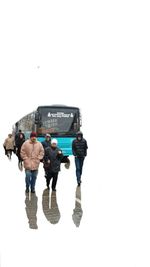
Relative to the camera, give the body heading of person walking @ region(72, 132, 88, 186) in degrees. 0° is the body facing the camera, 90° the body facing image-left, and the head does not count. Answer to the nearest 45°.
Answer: approximately 0°

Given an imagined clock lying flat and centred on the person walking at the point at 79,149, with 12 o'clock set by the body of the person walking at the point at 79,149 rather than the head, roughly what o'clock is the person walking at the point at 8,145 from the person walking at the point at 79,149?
the person walking at the point at 8,145 is roughly at 5 o'clock from the person walking at the point at 79,149.

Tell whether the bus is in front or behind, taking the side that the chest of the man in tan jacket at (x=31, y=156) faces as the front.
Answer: behind

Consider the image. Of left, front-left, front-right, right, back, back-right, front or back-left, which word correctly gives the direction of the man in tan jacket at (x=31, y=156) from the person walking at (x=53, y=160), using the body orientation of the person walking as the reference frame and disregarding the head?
front-right

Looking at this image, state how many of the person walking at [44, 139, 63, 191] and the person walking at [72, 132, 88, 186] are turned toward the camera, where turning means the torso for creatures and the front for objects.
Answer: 2

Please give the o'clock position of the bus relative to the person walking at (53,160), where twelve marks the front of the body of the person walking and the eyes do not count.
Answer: The bus is roughly at 6 o'clock from the person walking.

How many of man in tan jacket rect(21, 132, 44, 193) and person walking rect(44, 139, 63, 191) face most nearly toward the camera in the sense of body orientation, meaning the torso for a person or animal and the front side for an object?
2

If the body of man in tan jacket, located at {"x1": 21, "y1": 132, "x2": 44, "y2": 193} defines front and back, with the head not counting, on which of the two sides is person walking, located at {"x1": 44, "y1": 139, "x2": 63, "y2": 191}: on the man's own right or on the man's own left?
on the man's own left

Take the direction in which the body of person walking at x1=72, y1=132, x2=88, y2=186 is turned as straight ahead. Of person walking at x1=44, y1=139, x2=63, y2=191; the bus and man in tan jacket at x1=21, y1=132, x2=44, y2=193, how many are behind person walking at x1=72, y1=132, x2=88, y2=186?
1

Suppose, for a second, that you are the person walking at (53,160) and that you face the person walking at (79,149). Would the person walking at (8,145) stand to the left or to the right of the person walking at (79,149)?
left
